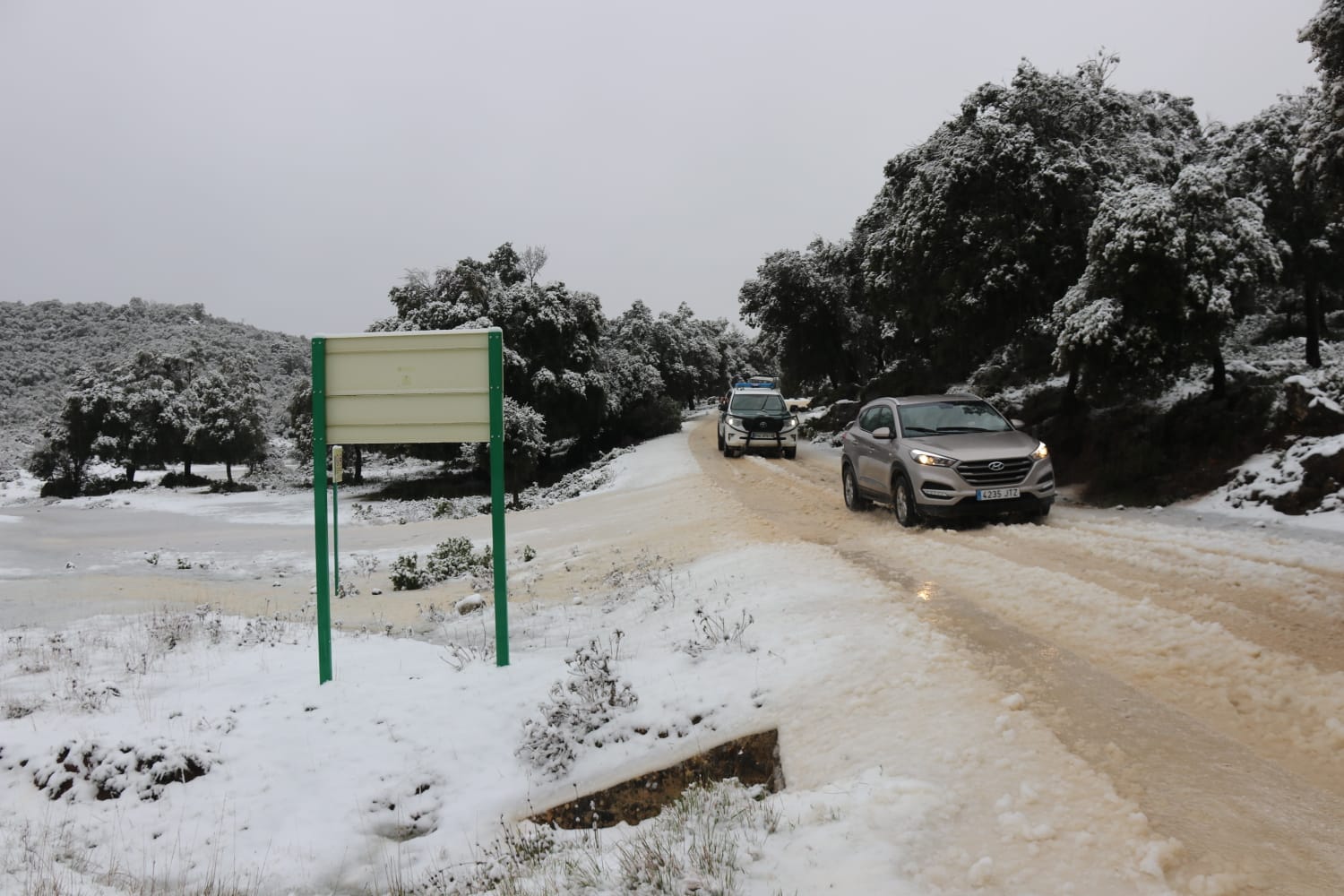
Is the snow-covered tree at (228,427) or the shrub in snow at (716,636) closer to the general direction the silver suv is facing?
the shrub in snow

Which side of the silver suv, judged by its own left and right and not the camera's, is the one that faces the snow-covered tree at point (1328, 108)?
left

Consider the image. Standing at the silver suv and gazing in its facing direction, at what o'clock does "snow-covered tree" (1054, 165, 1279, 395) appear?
The snow-covered tree is roughly at 9 o'clock from the silver suv.

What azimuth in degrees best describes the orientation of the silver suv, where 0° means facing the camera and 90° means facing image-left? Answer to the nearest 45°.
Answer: approximately 315°
